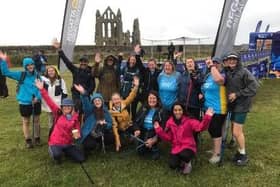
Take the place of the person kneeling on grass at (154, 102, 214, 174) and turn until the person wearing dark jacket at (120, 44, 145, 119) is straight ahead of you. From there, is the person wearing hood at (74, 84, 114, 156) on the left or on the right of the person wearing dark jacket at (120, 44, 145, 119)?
left

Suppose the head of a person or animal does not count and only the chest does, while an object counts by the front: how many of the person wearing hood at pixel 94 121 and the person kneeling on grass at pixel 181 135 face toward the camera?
2

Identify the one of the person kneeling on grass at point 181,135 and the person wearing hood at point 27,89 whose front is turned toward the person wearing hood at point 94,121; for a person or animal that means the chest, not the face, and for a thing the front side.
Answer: the person wearing hood at point 27,89

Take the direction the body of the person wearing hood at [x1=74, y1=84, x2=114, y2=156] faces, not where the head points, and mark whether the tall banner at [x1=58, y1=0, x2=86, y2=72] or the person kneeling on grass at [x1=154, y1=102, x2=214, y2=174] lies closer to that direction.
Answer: the person kneeling on grass

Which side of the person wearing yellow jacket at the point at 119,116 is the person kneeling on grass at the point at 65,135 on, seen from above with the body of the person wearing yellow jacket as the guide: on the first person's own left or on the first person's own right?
on the first person's own right

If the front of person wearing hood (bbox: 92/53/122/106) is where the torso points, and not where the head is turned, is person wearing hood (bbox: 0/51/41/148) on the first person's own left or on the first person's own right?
on the first person's own right

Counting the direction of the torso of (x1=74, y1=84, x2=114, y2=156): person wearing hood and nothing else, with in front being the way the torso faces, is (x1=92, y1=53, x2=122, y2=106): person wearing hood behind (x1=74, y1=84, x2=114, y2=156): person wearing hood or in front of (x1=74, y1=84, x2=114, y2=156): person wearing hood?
behind

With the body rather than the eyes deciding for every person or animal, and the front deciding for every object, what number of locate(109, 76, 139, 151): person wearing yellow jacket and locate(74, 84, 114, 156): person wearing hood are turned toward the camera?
2
